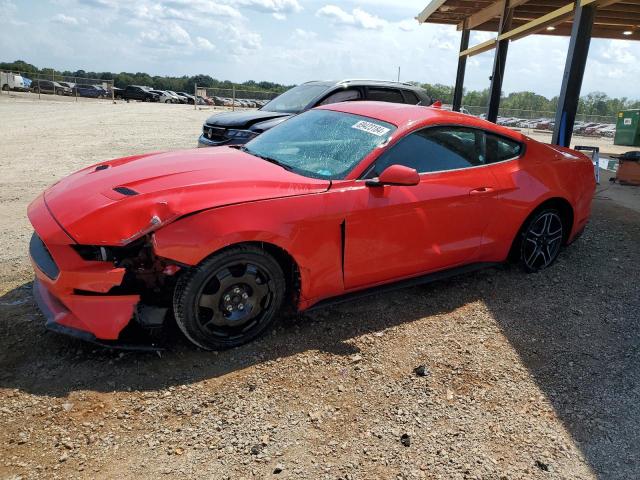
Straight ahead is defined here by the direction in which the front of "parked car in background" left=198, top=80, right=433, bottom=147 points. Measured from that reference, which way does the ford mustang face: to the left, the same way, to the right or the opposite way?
the same way

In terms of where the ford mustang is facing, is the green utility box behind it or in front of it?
behind

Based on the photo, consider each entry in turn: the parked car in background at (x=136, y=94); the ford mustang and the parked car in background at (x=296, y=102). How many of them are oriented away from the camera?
0

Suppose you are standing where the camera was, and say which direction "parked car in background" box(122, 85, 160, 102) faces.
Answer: facing the viewer and to the right of the viewer

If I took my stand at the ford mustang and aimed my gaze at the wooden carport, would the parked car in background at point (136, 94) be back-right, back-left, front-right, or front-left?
front-left

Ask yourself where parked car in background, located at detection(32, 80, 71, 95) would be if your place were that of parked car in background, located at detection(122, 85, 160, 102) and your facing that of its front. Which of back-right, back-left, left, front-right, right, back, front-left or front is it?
back-right

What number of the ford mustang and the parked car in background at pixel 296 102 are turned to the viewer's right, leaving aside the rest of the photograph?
0

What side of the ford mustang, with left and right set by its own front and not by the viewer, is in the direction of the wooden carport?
back

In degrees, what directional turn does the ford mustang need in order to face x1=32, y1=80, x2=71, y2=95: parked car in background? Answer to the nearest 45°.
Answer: approximately 90° to its right

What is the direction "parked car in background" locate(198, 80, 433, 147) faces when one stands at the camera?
facing the viewer and to the left of the viewer

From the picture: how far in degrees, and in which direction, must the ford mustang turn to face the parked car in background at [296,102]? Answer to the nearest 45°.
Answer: approximately 135° to its right

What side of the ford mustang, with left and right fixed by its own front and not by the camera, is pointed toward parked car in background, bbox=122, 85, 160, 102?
right

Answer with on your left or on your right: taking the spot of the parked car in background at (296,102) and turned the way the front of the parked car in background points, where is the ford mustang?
on your left
